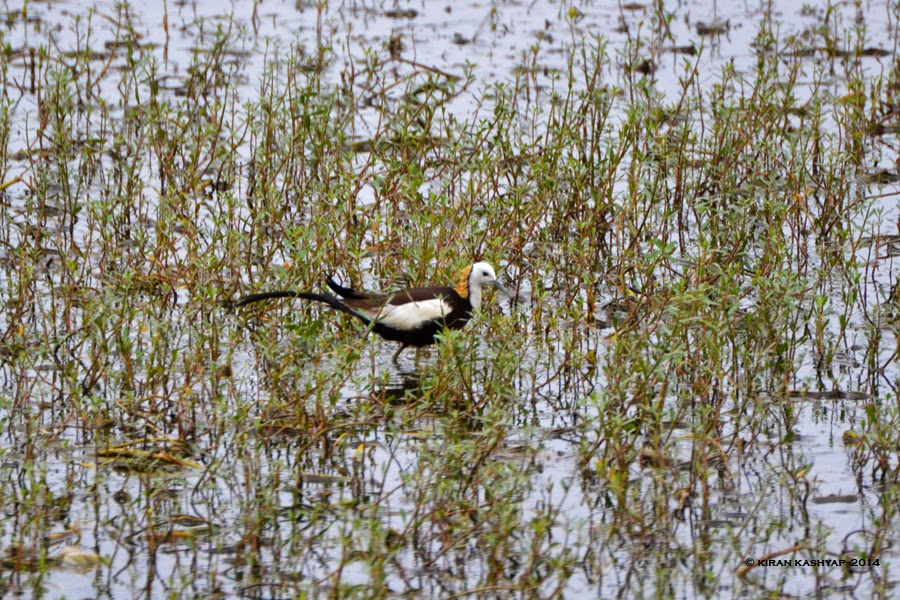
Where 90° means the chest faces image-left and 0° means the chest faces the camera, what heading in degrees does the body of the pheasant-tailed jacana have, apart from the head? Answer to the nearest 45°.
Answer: approximately 270°
